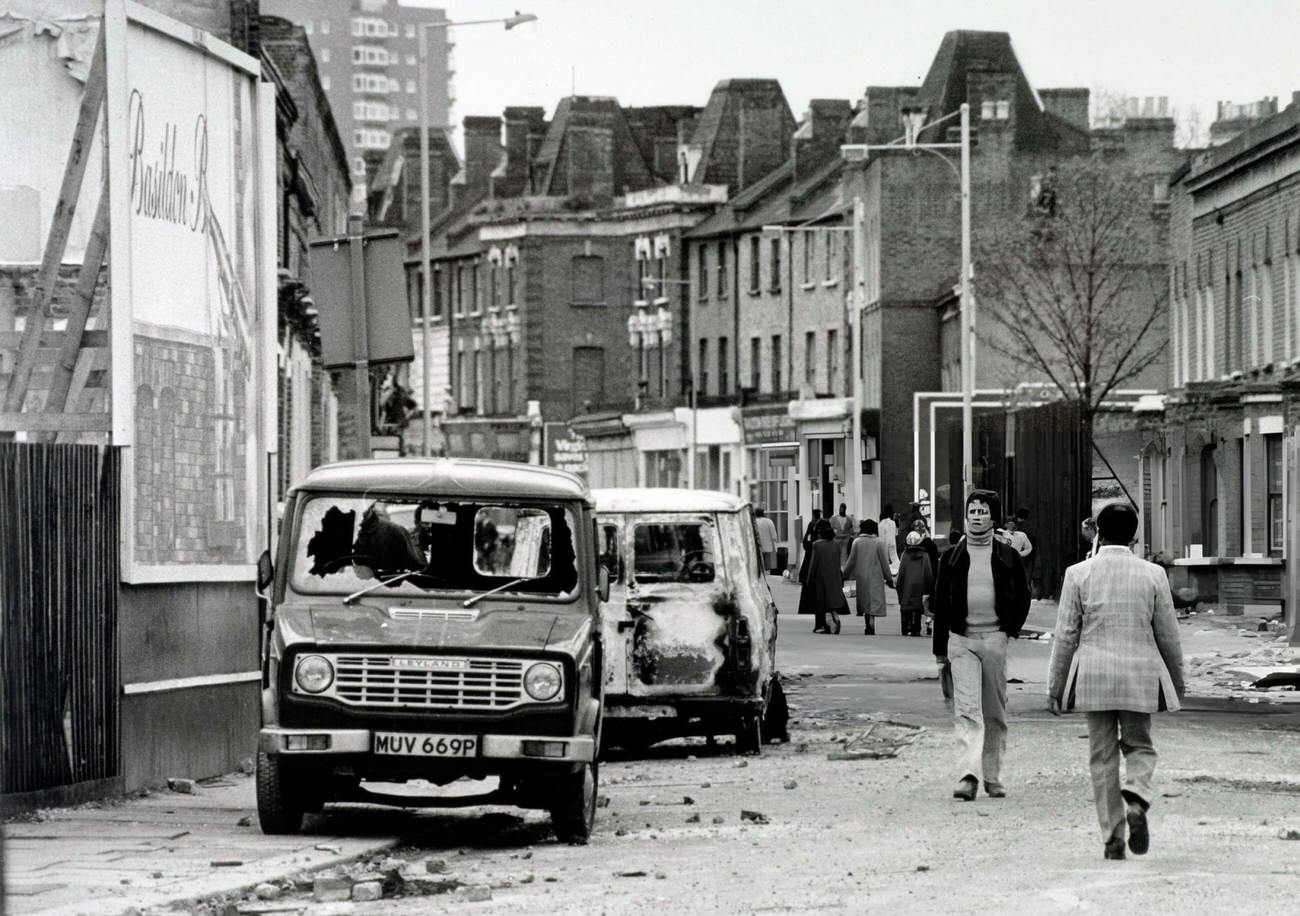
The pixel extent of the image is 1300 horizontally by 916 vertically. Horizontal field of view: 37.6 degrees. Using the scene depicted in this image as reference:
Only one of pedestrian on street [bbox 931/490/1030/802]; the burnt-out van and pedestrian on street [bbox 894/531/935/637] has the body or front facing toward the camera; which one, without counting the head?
pedestrian on street [bbox 931/490/1030/802]

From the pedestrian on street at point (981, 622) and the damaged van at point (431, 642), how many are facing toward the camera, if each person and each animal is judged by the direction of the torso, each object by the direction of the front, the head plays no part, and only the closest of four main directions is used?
2

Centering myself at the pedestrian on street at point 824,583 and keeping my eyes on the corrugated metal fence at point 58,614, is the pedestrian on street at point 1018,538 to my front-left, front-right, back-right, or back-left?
back-left

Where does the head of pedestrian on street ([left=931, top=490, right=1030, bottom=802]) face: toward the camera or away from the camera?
toward the camera

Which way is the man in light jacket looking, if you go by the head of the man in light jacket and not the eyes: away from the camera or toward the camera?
away from the camera

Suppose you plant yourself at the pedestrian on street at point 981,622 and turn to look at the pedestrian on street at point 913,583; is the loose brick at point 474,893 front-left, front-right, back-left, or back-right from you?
back-left

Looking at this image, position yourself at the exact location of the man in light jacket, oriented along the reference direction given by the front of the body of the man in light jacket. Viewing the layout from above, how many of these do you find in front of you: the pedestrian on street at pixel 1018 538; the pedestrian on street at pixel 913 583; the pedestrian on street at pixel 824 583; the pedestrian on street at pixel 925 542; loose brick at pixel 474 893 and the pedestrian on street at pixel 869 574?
5

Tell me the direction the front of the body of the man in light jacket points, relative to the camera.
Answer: away from the camera

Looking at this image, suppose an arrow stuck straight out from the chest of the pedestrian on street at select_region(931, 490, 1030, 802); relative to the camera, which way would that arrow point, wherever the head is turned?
toward the camera

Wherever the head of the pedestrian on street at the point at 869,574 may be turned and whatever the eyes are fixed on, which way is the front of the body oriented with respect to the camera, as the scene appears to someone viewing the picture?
away from the camera

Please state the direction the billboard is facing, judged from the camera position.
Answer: facing the viewer and to the right of the viewer
